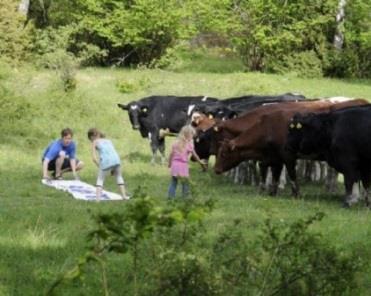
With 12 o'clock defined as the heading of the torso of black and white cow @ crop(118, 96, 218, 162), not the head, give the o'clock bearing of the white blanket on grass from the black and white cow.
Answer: The white blanket on grass is roughly at 11 o'clock from the black and white cow.

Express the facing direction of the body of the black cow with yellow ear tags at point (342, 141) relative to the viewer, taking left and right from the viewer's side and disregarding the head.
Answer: facing to the left of the viewer

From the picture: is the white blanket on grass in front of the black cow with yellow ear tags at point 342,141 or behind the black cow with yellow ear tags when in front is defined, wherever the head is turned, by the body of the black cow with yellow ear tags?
in front

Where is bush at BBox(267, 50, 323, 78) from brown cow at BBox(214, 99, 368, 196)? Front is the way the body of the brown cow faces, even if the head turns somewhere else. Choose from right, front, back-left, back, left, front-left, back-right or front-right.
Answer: right

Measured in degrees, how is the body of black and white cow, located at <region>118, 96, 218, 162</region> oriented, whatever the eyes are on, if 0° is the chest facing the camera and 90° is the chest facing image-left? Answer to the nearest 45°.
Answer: approximately 45°

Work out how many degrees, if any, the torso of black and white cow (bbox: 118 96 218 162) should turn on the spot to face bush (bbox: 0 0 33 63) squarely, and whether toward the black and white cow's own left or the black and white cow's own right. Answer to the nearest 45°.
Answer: approximately 90° to the black and white cow's own right

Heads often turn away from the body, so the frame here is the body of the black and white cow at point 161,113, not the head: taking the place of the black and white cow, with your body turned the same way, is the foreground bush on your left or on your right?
on your left

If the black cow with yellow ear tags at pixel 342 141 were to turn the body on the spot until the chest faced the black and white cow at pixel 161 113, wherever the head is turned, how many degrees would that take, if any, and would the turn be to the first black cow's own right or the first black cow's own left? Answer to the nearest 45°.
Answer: approximately 45° to the first black cow's own right

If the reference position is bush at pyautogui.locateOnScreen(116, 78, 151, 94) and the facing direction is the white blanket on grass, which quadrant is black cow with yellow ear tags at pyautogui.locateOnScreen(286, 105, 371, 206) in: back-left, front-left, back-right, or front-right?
front-left

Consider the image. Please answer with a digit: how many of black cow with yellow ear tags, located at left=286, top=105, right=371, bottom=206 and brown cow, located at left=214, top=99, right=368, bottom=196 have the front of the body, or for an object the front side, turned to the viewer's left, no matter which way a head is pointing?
2

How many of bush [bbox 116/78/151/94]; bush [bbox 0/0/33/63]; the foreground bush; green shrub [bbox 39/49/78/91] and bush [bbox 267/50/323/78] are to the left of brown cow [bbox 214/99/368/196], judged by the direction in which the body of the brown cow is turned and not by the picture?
1

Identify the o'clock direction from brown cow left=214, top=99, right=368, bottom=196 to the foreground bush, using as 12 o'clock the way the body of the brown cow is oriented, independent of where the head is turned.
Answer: The foreground bush is roughly at 9 o'clock from the brown cow.

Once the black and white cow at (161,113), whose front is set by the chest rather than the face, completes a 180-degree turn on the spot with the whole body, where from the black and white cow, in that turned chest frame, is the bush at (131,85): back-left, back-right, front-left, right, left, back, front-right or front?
front-left

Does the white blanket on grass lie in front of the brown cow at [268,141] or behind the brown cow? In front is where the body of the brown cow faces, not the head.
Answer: in front

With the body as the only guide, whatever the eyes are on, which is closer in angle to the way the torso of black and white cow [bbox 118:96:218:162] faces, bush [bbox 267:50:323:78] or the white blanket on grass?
the white blanket on grass

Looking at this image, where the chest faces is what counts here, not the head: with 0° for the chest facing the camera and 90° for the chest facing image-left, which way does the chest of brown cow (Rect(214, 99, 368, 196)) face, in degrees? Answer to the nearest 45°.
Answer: approximately 90°
